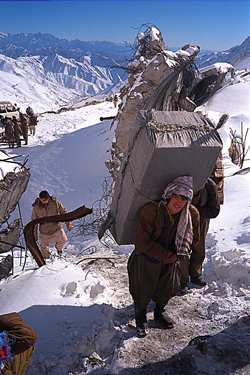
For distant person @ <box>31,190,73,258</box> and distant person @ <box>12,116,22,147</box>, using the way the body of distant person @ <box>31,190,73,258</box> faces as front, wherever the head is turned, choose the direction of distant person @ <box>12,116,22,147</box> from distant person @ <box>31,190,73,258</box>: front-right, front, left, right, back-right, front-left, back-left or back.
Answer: back

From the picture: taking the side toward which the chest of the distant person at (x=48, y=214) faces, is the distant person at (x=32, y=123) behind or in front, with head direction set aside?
behind

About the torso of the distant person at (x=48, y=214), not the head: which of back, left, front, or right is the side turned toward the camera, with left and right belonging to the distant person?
front
